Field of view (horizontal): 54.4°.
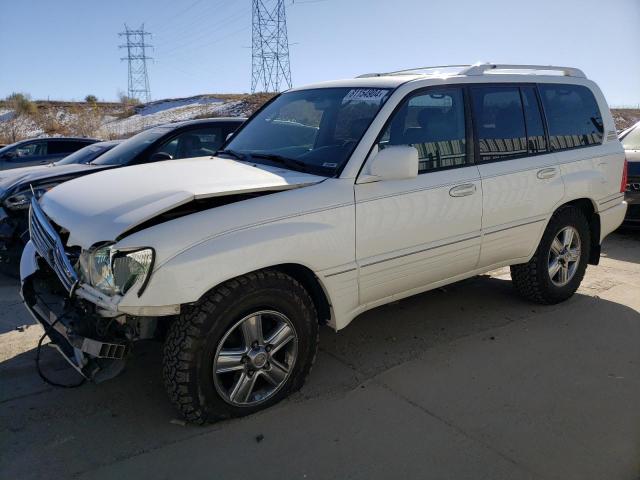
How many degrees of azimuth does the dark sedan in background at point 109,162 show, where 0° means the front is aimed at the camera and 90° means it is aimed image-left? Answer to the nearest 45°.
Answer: approximately 45°

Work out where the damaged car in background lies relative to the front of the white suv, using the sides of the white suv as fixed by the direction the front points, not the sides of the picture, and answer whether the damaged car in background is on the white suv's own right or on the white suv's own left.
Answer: on the white suv's own right

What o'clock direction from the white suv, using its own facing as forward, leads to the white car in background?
The white car in background is roughly at 6 o'clock from the white suv.

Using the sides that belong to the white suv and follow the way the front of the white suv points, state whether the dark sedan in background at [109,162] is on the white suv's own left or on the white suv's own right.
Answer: on the white suv's own right

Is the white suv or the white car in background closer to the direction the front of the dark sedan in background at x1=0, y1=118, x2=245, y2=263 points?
the white suv

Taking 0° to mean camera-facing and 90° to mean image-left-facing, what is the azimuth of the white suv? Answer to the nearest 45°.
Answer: approximately 45°

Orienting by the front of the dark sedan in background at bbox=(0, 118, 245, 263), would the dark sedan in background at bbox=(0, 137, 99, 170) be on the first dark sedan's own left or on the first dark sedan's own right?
on the first dark sedan's own right
